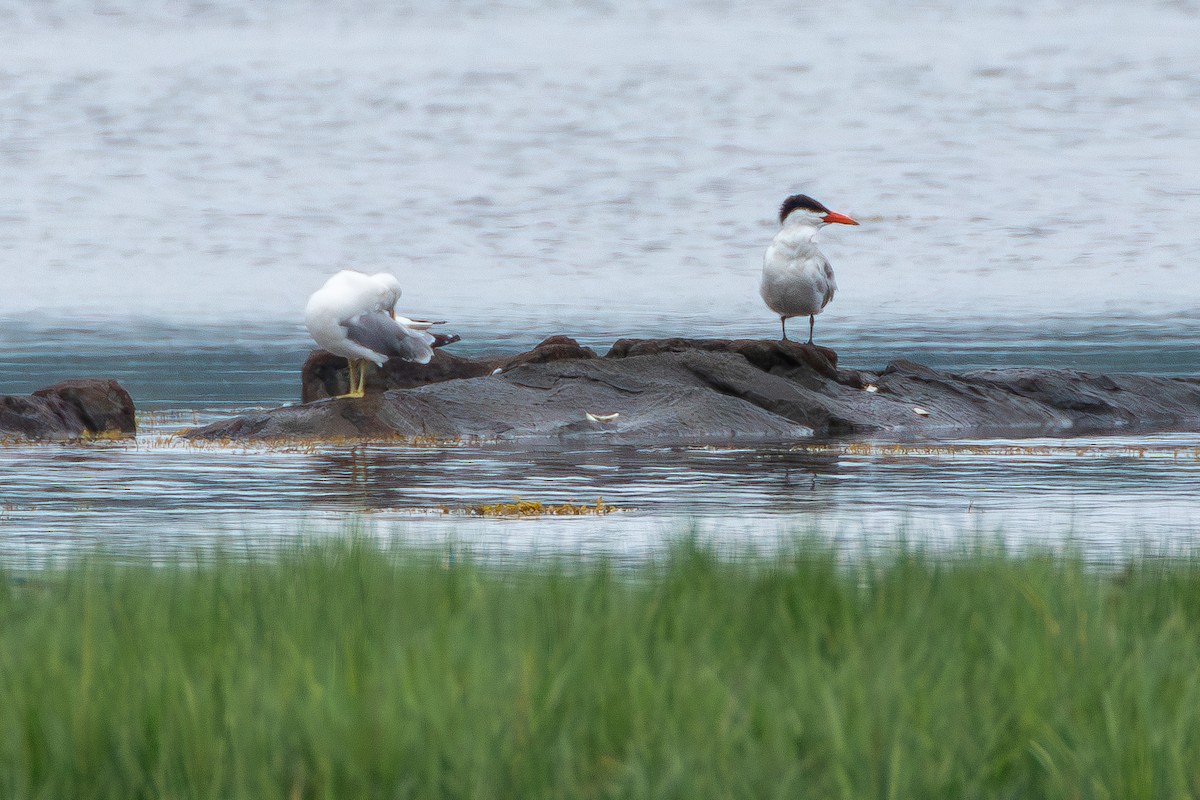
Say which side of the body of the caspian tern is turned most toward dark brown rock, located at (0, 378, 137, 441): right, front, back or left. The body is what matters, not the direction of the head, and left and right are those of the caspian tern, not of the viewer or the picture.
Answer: right

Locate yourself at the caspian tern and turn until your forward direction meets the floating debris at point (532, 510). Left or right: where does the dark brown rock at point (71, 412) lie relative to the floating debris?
right

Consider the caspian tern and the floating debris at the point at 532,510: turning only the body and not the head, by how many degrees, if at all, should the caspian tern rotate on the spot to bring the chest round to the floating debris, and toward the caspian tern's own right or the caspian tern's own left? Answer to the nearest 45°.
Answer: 0° — it already faces it

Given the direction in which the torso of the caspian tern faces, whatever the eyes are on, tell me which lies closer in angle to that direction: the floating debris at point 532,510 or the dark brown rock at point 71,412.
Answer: the floating debris

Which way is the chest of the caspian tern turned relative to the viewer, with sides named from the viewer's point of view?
facing the viewer
